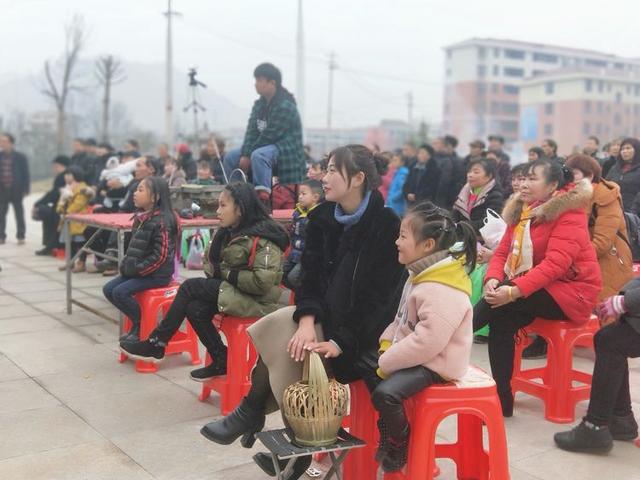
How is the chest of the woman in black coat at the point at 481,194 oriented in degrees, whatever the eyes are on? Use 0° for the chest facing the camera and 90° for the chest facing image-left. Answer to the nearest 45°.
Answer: approximately 45°

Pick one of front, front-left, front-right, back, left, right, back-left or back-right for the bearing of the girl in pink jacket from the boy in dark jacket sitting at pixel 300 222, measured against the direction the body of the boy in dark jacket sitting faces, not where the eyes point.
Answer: front-left

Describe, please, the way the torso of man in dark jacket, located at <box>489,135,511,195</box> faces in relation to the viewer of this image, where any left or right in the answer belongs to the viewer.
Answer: facing the viewer and to the left of the viewer

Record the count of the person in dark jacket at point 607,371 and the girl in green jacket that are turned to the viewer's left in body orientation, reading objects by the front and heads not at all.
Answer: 2

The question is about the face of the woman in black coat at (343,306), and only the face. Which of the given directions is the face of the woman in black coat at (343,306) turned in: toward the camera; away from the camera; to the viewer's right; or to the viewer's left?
to the viewer's left

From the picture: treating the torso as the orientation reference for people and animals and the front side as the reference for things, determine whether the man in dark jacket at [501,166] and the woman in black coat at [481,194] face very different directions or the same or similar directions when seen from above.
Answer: same or similar directions

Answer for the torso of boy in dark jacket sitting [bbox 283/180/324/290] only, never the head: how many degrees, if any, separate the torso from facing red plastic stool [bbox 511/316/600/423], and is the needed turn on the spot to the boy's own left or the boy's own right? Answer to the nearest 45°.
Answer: approximately 90° to the boy's own left

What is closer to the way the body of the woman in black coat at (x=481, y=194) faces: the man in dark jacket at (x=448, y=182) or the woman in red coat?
the woman in red coat

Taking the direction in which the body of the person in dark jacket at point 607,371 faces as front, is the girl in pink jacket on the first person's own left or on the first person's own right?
on the first person's own left

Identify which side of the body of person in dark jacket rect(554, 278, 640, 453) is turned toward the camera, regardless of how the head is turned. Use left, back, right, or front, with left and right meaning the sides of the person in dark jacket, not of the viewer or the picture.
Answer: left

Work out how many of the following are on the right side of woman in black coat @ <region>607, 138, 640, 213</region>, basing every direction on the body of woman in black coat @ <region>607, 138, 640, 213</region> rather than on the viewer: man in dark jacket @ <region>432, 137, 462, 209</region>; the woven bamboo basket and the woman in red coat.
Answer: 1

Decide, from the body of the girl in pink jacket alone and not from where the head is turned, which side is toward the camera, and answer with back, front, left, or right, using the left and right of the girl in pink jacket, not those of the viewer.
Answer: left

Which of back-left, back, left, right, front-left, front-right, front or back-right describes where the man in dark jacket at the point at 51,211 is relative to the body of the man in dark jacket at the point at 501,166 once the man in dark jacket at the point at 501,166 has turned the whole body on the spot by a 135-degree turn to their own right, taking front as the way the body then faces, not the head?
left
